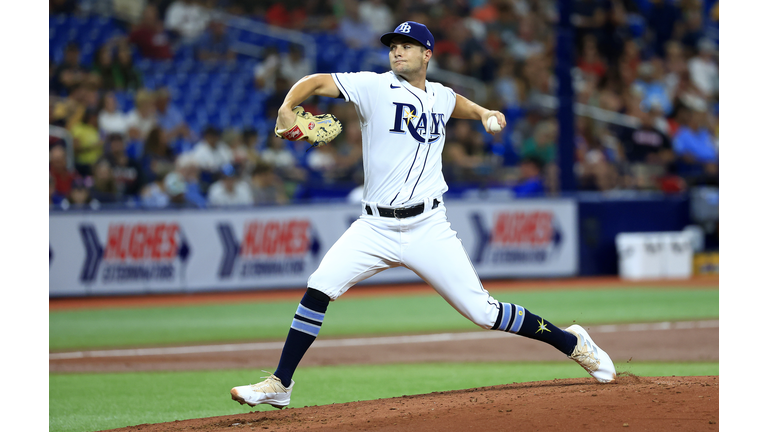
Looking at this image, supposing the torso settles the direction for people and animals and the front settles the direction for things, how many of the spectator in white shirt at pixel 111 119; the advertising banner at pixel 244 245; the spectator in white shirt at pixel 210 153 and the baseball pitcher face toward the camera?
4

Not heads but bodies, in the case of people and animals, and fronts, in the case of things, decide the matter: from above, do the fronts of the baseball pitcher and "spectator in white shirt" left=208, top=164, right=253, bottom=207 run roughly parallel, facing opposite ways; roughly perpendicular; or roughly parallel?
roughly parallel

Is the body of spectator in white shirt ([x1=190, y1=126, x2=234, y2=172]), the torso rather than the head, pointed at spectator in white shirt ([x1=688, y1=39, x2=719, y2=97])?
no

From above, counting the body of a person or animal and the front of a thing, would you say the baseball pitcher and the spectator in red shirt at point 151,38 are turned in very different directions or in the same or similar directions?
same or similar directions

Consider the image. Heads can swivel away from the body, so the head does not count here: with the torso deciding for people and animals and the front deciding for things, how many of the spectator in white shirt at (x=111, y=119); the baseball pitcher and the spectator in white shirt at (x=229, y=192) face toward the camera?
3

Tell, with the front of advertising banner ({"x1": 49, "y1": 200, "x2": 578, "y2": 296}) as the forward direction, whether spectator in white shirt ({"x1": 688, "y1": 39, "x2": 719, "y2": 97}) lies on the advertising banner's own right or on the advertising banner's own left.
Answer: on the advertising banner's own left

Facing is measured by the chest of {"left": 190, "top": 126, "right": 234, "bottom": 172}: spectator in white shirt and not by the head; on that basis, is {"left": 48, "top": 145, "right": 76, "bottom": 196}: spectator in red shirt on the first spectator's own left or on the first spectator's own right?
on the first spectator's own right

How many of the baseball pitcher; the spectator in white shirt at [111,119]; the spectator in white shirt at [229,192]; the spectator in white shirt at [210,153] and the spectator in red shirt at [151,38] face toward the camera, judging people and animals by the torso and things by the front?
5

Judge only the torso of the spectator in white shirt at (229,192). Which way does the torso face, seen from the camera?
toward the camera

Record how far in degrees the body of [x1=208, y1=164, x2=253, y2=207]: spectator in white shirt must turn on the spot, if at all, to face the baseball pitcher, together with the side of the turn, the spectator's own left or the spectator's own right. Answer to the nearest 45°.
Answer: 0° — they already face them

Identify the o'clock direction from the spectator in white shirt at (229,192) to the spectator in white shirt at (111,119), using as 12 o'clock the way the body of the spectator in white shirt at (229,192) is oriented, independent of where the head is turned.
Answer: the spectator in white shirt at (111,119) is roughly at 4 o'clock from the spectator in white shirt at (229,192).

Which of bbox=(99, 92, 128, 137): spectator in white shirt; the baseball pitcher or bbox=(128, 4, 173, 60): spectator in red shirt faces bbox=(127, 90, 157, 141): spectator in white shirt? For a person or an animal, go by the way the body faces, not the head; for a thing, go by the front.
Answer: the spectator in red shirt

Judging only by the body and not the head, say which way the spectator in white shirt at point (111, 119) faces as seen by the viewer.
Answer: toward the camera

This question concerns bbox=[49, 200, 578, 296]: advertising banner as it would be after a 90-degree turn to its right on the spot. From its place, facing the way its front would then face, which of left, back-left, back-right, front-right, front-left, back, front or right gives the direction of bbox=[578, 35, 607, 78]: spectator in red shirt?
back-right

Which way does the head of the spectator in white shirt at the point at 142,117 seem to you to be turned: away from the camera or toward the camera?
toward the camera

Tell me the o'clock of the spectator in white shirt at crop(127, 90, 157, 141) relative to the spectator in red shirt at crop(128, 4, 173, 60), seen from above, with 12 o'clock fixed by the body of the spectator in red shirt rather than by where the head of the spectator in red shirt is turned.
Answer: The spectator in white shirt is roughly at 12 o'clock from the spectator in red shirt.

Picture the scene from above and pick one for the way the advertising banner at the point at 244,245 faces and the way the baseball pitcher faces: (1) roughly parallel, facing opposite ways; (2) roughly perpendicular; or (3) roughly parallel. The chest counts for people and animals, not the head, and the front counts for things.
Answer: roughly parallel

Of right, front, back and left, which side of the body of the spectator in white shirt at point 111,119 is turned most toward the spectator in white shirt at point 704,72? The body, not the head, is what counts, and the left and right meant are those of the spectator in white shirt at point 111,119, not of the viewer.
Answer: left

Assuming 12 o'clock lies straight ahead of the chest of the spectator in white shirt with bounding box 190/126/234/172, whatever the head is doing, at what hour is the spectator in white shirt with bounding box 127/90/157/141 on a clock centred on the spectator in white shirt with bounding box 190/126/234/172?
the spectator in white shirt with bounding box 127/90/157/141 is roughly at 4 o'clock from the spectator in white shirt with bounding box 190/126/234/172.
